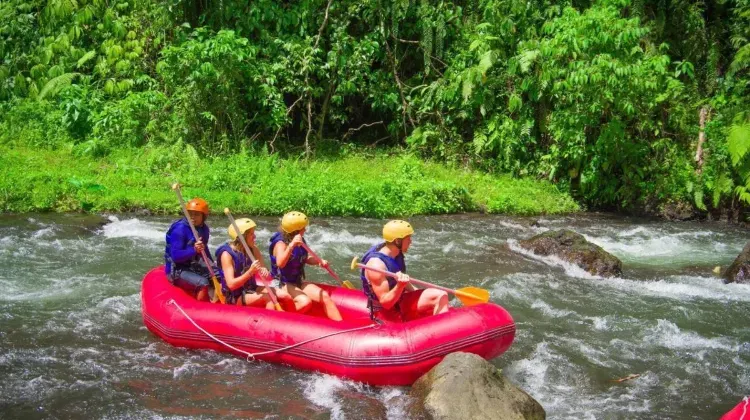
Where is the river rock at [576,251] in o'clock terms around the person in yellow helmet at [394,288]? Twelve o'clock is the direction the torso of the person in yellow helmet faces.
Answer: The river rock is roughly at 10 o'clock from the person in yellow helmet.

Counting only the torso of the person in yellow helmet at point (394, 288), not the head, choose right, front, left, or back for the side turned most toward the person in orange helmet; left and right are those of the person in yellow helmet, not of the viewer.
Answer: back

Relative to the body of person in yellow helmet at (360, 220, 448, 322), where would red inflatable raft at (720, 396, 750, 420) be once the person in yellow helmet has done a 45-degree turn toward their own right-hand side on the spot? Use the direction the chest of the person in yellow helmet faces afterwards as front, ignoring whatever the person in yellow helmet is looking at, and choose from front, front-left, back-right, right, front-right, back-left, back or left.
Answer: front

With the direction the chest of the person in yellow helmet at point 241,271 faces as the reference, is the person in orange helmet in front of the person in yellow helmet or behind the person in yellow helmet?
behind

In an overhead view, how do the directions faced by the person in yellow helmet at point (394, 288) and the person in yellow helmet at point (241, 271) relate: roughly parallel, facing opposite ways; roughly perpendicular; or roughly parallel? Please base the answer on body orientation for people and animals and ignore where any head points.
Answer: roughly parallel

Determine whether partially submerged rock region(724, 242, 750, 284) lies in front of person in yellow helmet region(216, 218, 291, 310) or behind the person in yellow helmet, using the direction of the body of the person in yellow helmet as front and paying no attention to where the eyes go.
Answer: in front

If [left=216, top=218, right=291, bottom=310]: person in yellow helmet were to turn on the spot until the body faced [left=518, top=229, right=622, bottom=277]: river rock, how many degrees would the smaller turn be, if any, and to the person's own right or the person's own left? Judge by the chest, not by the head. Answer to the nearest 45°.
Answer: approximately 45° to the person's own left

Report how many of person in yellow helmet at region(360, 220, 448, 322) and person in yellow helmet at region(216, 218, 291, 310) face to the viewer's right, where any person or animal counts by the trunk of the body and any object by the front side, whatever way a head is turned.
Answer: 2

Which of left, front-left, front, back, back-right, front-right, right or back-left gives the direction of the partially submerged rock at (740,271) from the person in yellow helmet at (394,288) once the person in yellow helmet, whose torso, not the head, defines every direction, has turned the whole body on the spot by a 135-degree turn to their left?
right

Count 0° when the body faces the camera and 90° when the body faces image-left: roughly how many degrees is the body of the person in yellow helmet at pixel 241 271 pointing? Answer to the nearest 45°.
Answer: approximately 270°

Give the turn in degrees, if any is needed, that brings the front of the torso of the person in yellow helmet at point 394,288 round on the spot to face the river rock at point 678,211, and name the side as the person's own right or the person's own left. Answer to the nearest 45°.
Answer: approximately 45° to the person's own left

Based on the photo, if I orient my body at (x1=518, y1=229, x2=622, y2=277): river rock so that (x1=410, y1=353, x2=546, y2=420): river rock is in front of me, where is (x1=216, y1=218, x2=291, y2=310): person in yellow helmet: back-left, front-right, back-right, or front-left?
front-right

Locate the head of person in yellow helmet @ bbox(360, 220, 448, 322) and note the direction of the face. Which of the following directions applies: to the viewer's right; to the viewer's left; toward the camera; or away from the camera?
to the viewer's right

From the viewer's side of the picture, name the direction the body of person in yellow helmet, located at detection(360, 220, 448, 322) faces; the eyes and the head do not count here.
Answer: to the viewer's right
